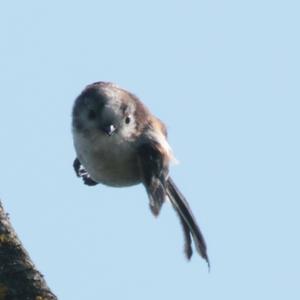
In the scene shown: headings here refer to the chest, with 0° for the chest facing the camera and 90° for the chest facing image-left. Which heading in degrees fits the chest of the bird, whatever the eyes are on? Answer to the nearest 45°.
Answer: approximately 45°
